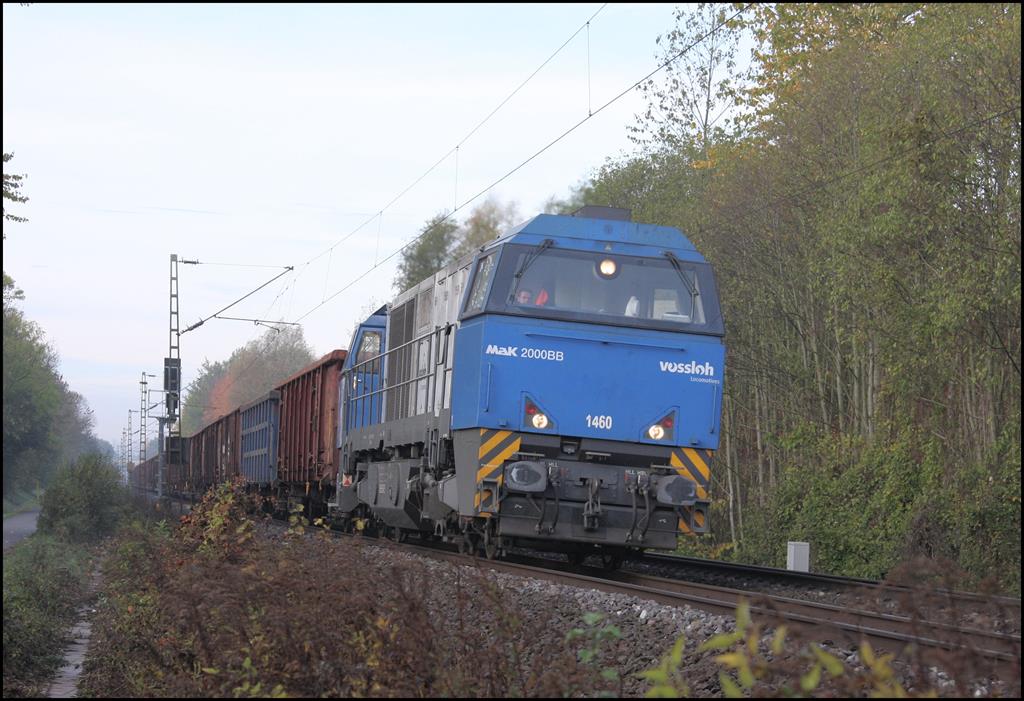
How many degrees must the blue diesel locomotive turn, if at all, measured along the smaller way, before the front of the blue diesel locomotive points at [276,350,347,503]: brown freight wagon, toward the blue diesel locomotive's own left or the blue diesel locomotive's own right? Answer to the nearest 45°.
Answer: approximately 135° to the blue diesel locomotive's own left

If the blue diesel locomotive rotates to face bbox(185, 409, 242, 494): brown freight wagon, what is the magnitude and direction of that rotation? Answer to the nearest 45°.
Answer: approximately 135° to its left

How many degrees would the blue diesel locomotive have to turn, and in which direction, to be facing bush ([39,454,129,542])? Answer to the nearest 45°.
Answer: approximately 180°

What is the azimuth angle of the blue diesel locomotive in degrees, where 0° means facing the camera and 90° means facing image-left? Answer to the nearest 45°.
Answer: approximately 315°
